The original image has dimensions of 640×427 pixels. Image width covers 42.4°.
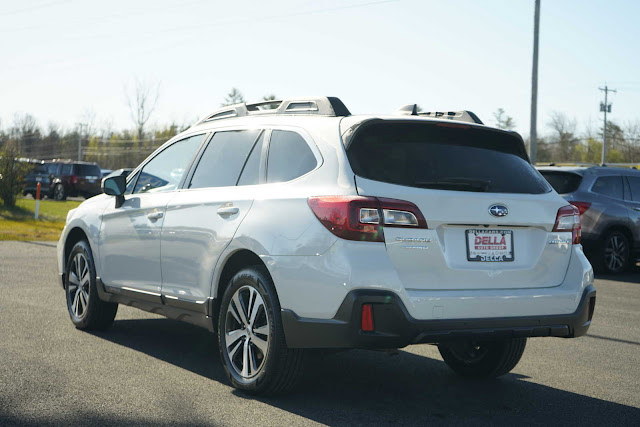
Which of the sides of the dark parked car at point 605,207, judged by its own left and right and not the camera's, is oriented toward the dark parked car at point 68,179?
left

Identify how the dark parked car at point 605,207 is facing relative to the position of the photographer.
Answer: facing away from the viewer and to the right of the viewer

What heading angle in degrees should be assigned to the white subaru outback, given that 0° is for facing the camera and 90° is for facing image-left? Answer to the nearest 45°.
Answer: approximately 135°

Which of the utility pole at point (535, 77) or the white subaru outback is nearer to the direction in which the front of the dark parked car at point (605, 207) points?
the utility pole

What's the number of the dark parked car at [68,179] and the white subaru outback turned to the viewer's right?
0

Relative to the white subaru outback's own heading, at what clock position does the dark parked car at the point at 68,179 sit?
The dark parked car is roughly at 1 o'clock from the white subaru outback.

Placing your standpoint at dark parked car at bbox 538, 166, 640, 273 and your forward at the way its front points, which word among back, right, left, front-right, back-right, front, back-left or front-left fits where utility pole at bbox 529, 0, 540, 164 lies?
front-left

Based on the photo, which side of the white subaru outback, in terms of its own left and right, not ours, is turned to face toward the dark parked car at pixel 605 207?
right

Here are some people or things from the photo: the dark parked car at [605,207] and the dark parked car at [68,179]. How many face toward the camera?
0

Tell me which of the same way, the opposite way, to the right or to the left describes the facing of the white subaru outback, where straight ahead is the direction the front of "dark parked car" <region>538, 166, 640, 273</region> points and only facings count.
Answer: to the left

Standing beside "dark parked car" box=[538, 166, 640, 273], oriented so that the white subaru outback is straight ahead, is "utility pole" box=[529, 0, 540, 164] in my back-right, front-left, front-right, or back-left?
back-right
